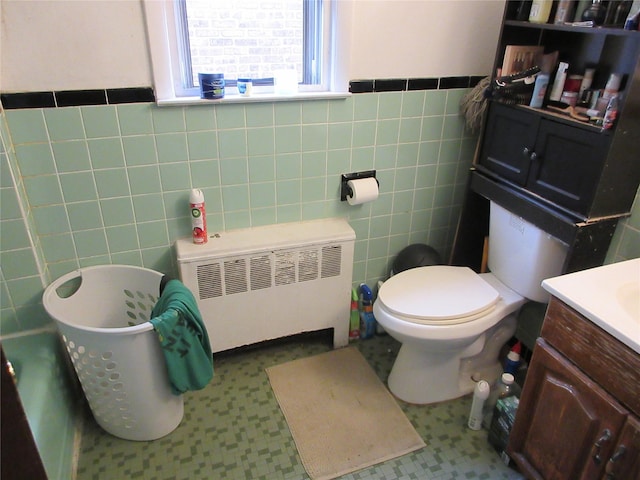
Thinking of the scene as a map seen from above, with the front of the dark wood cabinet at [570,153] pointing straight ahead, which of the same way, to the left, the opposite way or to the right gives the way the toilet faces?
the same way

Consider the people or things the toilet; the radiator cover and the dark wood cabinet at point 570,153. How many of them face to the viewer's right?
0

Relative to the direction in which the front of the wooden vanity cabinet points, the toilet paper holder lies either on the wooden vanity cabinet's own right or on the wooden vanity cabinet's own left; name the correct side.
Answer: on the wooden vanity cabinet's own right

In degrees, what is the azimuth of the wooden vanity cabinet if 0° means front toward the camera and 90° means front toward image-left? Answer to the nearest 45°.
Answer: approximately 45°

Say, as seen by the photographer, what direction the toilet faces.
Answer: facing the viewer and to the left of the viewer

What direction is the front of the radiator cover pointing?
toward the camera

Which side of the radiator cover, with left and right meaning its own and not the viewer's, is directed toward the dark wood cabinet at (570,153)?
left

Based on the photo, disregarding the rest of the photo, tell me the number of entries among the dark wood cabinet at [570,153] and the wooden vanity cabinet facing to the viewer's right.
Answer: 0
